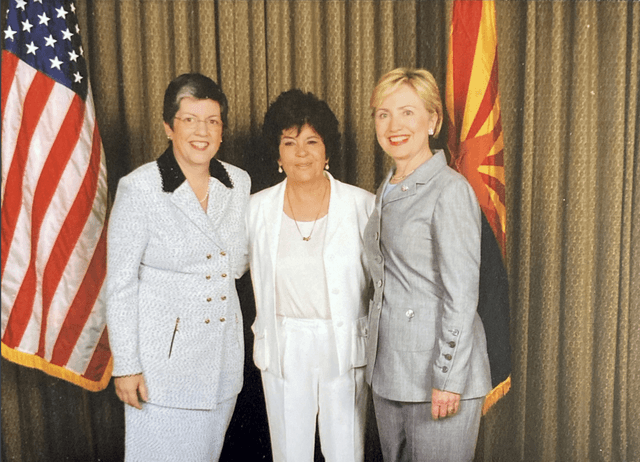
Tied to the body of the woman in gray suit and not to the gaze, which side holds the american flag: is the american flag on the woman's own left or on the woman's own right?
on the woman's own right

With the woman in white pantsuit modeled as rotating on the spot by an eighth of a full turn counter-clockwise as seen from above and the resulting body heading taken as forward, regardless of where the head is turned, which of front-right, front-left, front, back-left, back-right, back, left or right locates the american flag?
back-right

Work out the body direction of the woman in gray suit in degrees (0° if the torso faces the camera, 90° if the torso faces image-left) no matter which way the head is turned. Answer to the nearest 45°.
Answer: approximately 45°

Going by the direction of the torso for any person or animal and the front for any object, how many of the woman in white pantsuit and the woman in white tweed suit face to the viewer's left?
0

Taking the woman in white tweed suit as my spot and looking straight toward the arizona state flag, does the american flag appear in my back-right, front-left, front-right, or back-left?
back-left

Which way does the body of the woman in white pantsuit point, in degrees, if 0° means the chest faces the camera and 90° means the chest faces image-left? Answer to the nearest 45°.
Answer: approximately 0°

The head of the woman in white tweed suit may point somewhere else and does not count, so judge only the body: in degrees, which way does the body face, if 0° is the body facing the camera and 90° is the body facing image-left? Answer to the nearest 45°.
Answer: approximately 315°
